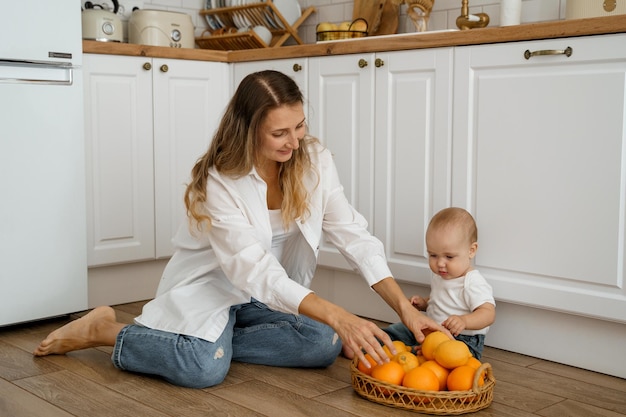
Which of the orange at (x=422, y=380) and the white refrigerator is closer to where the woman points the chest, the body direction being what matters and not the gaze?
the orange

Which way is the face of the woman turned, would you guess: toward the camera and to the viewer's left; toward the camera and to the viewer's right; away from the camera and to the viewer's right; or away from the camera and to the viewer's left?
toward the camera and to the viewer's right

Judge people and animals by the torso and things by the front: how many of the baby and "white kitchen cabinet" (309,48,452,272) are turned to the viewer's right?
0

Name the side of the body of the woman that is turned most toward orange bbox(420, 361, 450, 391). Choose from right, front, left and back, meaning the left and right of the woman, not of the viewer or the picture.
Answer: front

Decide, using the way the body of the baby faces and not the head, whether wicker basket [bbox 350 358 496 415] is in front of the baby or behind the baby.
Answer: in front

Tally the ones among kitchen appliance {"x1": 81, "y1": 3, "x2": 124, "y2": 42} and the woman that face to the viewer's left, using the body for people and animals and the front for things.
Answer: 0
